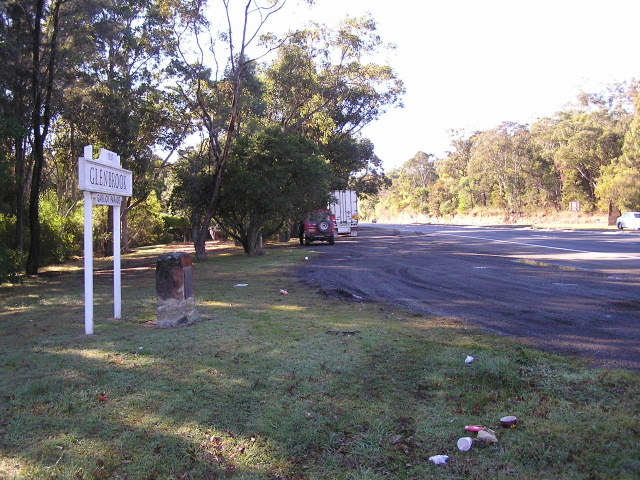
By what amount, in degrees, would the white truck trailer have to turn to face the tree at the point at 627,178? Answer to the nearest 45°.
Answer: approximately 90° to its right

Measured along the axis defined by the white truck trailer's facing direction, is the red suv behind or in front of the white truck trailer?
behind

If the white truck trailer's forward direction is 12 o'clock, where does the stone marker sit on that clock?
The stone marker is roughly at 6 o'clock from the white truck trailer.

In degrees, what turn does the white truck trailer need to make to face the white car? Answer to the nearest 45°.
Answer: approximately 90° to its right

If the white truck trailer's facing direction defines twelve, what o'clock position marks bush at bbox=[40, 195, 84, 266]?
The bush is roughly at 7 o'clock from the white truck trailer.

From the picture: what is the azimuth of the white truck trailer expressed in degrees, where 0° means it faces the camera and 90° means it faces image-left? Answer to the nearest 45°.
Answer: approximately 180°

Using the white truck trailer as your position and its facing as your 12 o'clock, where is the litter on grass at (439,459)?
The litter on grass is roughly at 6 o'clock from the white truck trailer.

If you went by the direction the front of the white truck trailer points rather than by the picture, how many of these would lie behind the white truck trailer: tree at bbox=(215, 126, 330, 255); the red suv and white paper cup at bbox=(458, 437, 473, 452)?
3

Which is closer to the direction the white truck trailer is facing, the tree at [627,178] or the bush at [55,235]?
the tree
